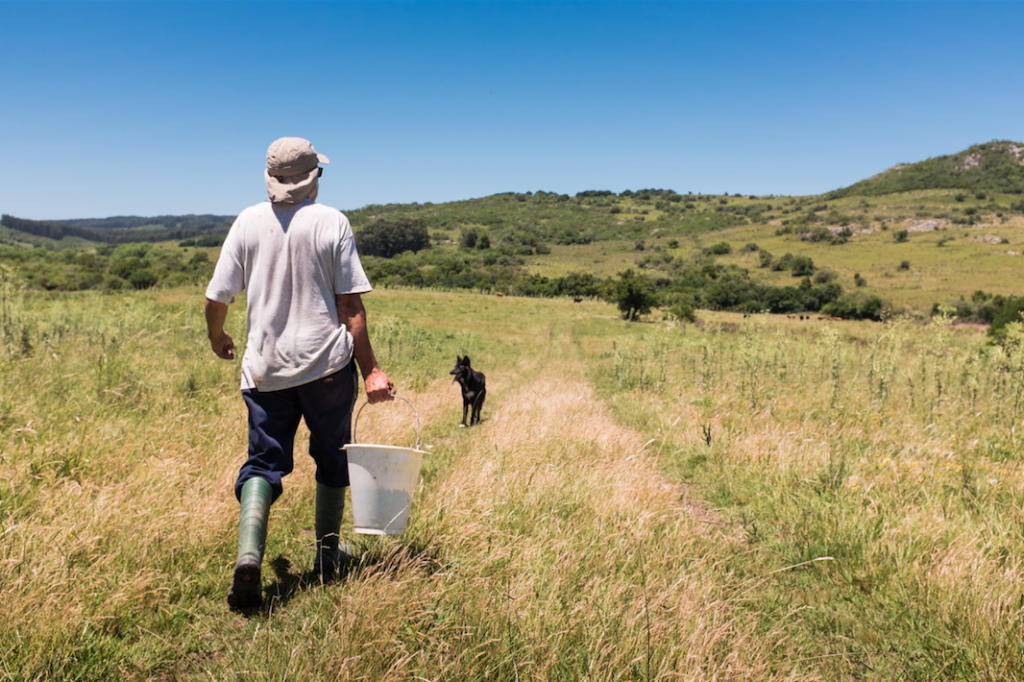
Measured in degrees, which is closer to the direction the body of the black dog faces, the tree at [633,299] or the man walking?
the man walking

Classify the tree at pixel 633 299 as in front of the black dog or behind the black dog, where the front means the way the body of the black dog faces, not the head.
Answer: behind

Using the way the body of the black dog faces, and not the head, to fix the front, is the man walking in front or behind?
in front

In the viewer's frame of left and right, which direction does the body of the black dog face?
facing the viewer and to the left of the viewer

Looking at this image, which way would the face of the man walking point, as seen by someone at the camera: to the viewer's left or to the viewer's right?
to the viewer's right
